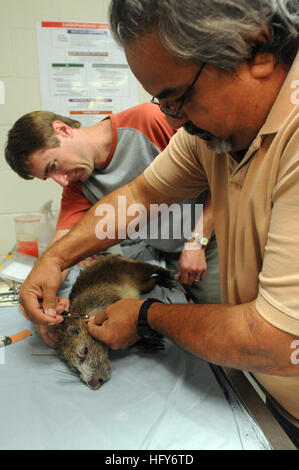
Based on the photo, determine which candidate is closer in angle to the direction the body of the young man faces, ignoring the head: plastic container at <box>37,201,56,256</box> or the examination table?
the examination table

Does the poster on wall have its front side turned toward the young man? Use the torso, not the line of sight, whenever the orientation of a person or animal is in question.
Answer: yes

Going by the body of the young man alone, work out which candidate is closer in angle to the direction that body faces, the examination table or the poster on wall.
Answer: the examination table

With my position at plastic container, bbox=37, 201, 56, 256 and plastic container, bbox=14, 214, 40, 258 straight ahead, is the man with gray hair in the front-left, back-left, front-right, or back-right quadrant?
back-left

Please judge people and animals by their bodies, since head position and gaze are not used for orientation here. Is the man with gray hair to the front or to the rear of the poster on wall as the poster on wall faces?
to the front

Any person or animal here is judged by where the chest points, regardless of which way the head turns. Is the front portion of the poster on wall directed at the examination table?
yes

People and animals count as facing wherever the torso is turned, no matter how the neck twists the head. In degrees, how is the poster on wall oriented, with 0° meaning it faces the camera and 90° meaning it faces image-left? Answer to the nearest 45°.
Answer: approximately 0°

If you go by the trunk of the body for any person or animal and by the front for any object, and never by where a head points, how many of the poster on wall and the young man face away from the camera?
0

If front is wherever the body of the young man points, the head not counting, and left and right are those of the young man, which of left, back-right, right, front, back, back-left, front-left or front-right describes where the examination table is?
front-left

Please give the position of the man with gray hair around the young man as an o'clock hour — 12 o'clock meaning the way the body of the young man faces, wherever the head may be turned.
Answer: The man with gray hair is roughly at 10 o'clock from the young man.

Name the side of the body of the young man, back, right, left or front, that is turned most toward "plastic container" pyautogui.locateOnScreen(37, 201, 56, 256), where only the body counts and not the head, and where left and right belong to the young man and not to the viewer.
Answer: right

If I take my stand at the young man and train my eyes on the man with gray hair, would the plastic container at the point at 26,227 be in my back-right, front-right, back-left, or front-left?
back-right
